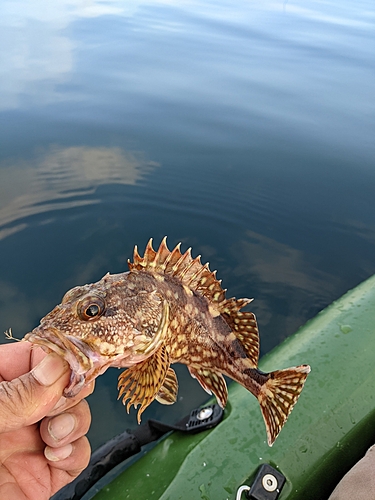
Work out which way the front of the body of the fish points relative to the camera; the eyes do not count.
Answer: to the viewer's left
